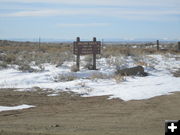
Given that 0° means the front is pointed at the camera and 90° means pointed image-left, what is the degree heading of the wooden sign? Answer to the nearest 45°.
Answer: approximately 0°

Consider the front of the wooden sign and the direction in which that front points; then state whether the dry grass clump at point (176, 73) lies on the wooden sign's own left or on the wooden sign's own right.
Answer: on the wooden sign's own left

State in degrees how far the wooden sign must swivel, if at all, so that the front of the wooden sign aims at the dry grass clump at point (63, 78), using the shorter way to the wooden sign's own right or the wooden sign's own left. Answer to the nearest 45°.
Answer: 0° — it already faces it

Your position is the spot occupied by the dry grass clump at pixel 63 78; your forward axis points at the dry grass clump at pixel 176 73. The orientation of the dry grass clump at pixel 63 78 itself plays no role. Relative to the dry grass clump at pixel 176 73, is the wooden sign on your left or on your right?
left
